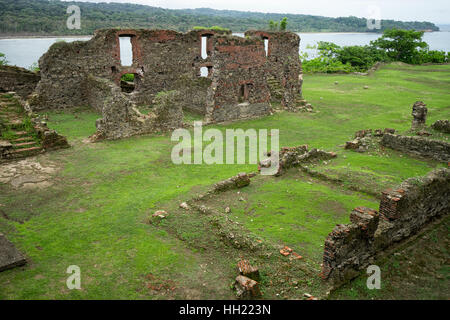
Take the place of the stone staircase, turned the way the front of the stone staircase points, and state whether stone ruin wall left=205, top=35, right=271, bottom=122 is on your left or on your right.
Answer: on your left

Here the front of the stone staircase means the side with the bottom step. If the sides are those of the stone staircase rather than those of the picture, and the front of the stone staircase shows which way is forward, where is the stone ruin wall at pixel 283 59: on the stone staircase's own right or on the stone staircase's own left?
on the stone staircase's own left

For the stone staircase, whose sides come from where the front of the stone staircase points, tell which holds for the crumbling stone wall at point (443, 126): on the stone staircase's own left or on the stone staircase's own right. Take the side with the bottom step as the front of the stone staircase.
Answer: on the stone staircase's own left

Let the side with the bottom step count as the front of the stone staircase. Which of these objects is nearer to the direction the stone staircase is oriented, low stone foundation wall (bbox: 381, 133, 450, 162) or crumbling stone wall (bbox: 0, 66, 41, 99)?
the low stone foundation wall

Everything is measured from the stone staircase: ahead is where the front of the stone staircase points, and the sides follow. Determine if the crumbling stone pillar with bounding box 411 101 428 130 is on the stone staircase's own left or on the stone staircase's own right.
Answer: on the stone staircase's own left

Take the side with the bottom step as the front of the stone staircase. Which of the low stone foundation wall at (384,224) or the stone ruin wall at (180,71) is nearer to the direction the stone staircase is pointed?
the low stone foundation wall

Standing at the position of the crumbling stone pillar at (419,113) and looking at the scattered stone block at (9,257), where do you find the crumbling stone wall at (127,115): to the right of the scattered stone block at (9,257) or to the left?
right

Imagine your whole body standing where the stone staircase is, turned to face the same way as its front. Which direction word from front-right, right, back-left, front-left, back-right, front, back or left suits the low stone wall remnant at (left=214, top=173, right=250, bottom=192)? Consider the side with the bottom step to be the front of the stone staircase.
front-left
